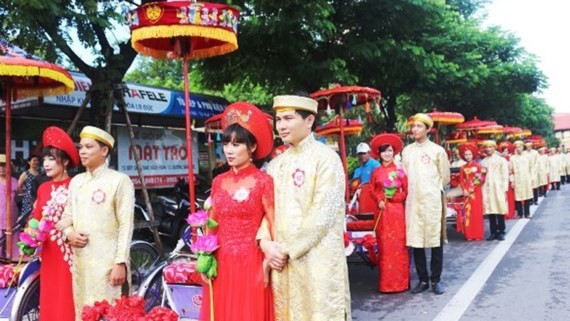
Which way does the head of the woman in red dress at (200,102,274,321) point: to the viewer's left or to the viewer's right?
to the viewer's left

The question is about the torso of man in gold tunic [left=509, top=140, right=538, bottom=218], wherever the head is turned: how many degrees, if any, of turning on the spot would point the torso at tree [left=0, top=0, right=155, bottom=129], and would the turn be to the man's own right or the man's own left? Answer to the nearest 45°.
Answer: approximately 45° to the man's own right

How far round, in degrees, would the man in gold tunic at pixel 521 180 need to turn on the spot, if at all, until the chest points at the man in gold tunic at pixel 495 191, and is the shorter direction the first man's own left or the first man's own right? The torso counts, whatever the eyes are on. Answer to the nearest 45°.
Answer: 0° — they already face them

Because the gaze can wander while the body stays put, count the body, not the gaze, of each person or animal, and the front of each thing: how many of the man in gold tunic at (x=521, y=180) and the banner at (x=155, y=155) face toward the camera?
2

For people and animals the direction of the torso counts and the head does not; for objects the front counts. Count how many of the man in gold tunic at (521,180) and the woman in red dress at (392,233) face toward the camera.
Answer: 2

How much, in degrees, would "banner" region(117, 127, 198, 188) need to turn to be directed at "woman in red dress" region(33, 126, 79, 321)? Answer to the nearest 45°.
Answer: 0° — it already faces them

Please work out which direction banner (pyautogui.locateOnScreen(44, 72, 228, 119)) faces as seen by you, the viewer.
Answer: facing the viewer and to the right of the viewer

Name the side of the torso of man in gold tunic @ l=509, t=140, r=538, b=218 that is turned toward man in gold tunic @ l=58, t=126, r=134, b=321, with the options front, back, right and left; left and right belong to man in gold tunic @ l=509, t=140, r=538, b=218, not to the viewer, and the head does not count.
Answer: front

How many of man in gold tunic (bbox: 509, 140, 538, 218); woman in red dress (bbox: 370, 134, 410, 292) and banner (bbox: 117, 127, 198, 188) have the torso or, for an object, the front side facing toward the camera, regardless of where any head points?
3

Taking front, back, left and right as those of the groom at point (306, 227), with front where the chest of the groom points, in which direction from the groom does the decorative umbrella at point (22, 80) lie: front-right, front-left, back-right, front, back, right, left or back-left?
right

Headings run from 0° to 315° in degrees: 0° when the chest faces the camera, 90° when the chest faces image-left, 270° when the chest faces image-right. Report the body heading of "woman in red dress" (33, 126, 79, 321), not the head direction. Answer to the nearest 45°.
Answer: approximately 45°

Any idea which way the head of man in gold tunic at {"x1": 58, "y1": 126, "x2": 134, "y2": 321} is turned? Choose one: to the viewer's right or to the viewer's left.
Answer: to the viewer's left

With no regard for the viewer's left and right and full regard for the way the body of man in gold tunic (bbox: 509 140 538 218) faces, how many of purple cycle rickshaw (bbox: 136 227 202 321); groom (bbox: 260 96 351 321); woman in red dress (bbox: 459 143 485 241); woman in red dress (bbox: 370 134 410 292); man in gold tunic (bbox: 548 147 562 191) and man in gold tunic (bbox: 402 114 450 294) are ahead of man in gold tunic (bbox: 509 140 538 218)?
5

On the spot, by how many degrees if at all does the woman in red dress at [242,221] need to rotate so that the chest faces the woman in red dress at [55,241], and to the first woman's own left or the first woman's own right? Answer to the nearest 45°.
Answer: approximately 90° to the first woman's own right

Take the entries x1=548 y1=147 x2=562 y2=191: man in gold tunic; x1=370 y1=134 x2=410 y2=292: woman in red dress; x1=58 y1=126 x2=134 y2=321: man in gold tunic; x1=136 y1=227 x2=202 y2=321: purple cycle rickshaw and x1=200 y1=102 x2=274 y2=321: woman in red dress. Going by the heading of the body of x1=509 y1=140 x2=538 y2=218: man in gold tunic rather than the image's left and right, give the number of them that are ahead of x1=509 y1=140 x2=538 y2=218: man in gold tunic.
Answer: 4

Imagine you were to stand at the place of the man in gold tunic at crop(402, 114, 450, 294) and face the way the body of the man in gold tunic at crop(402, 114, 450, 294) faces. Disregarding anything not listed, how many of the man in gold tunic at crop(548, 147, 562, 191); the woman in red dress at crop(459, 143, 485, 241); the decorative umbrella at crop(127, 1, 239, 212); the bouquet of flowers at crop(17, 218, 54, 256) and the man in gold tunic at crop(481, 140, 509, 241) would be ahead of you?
2

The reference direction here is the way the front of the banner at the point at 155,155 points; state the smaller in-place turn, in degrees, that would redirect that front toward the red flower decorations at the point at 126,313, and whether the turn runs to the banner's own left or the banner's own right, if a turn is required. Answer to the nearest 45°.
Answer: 0° — it already faces it
